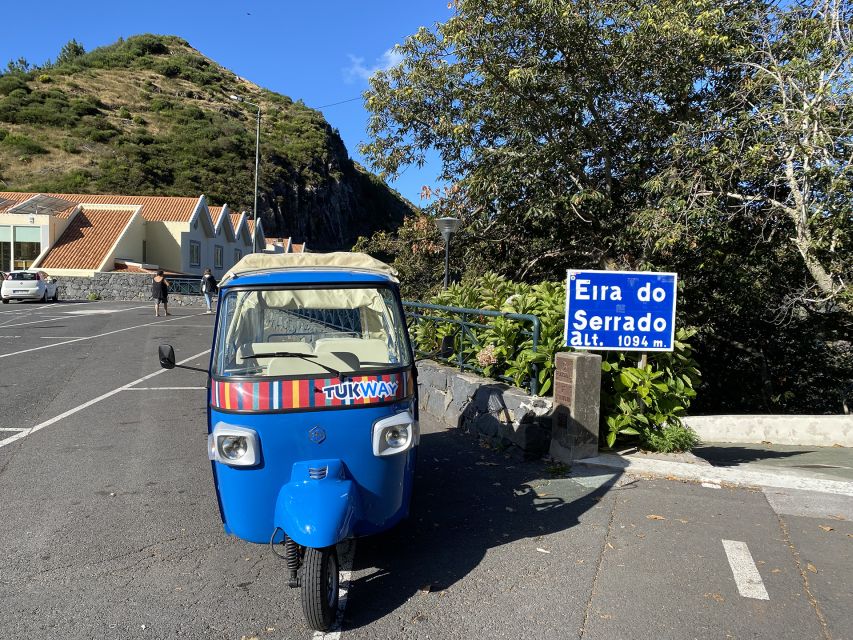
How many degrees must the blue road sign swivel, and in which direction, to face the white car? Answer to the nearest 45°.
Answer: approximately 135° to its right

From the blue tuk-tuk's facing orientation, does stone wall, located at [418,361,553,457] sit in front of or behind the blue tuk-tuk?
behind

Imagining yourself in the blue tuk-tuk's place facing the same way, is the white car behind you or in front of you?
behind

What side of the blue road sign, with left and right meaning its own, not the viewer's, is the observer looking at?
front

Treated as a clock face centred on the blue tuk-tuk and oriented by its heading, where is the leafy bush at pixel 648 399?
The leafy bush is roughly at 8 o'clock from the blue tuk-tuk.

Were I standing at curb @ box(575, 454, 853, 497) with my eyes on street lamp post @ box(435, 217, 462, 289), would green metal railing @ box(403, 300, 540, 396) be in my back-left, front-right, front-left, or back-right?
front-left

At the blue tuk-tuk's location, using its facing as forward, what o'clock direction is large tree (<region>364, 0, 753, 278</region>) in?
The large tree is roughly at 7 o'clock from the blue tuk-tuk.

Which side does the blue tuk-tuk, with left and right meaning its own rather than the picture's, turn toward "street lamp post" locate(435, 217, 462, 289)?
back

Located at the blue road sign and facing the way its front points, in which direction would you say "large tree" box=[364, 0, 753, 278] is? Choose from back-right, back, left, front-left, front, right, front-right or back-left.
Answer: back

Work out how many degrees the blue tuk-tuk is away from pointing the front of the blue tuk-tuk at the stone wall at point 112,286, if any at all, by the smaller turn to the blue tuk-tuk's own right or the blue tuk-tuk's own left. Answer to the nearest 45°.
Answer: approximately 180°

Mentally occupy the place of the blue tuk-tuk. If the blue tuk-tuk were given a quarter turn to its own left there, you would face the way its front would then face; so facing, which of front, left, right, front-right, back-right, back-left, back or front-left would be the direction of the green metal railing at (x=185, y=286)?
left

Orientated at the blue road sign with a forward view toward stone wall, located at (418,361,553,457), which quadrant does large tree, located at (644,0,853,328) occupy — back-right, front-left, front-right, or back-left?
back-right

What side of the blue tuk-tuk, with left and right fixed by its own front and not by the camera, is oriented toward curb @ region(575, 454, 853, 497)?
left

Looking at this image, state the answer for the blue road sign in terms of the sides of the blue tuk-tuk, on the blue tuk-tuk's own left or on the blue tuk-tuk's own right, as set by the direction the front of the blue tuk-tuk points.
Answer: on the blue tuk-tuk's own left

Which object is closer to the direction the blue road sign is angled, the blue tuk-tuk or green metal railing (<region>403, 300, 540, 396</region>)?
the blue tuk-tuk

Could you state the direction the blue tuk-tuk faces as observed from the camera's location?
facing the viewer

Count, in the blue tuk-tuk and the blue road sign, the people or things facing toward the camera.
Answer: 2
